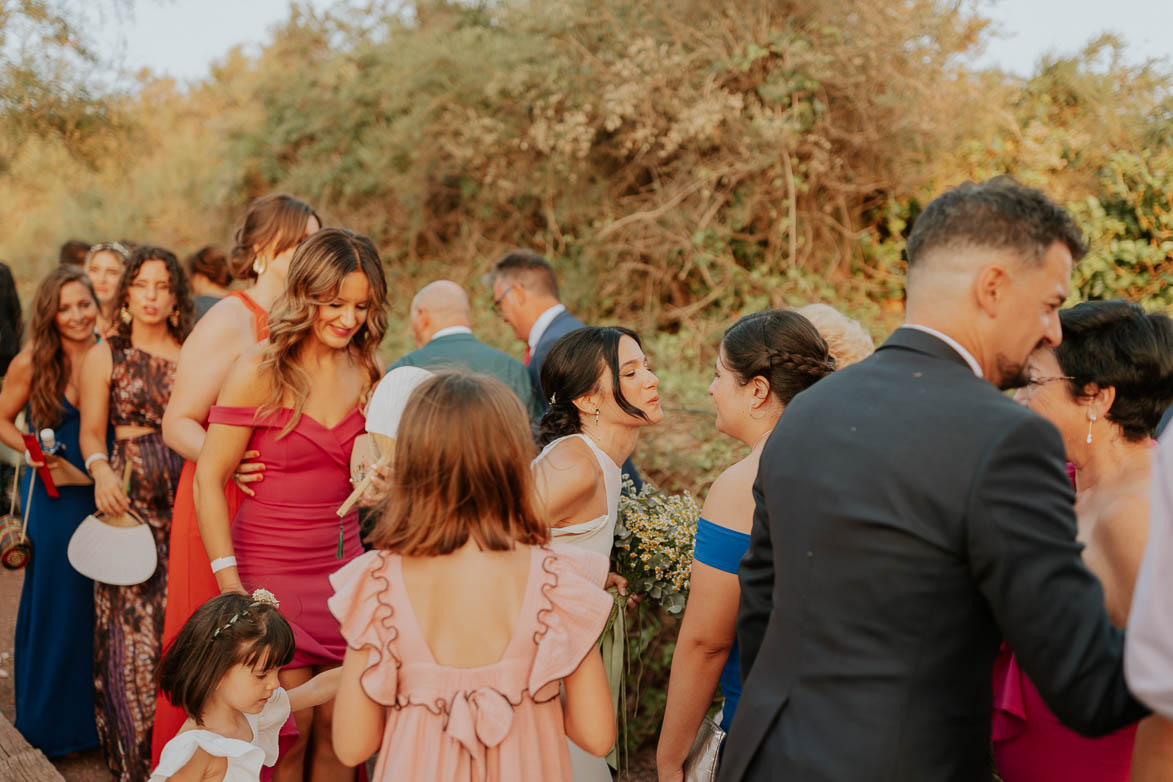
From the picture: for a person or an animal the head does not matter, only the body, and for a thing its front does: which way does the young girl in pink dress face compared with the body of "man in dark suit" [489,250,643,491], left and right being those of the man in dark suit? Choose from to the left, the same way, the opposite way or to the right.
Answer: to the right

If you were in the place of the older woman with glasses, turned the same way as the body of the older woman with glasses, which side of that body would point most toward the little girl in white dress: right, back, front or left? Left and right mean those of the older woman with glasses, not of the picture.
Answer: front

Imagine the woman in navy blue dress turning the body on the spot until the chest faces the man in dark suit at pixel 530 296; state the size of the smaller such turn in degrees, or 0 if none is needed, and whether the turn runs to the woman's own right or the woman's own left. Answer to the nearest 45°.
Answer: approximately 45° to the woman's own left

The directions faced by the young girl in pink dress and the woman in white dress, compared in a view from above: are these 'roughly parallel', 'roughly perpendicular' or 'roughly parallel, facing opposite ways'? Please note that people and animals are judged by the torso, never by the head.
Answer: roughly perpendicular

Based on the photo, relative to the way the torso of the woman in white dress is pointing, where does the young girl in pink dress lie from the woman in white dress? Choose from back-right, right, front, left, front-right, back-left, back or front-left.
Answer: right

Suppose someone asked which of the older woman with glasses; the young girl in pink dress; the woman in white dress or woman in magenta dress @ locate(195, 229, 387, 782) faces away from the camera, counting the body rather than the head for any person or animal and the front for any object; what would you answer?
the young girl in pink dress

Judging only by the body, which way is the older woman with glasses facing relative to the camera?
to the viewer's left

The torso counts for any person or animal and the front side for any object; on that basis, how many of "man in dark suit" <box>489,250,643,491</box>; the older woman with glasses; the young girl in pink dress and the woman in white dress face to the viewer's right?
1

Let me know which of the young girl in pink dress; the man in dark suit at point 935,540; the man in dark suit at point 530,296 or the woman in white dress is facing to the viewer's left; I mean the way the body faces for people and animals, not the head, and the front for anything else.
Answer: the man in dark suit at point 530,296

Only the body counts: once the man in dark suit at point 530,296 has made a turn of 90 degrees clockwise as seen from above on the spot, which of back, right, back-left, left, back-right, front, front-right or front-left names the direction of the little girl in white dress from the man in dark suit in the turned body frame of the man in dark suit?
back

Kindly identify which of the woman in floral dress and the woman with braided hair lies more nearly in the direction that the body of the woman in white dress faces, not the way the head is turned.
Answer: the woman with braided hair

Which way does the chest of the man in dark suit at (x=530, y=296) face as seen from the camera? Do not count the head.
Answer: to the viewer's left

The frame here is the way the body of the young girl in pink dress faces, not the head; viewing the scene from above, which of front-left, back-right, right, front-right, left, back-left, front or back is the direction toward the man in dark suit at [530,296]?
front

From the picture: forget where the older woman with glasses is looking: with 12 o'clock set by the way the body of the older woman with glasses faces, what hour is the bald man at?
The bald man is roughly at 1 o'clock from the older woman with glasses.

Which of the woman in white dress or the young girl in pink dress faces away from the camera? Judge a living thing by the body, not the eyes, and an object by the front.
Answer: the young girl in pink dress

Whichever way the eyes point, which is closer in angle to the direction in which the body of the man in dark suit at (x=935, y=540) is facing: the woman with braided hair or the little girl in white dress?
the woman with braided hair

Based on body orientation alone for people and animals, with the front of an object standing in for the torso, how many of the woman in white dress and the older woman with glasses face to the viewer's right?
1

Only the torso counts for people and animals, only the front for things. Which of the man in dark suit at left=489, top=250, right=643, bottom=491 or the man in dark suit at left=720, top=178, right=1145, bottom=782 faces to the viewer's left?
the man in dark suit at left=489, top=250, right=643, bottom=491
